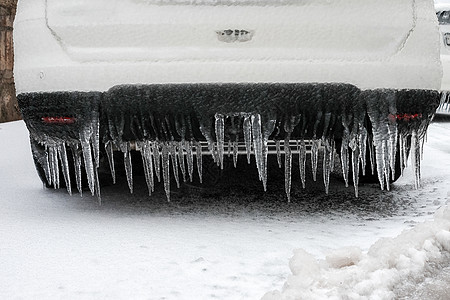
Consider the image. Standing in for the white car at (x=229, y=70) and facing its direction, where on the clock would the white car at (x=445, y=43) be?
the white car at (x=445, y=43) is roughly at 1 o'clock from the white car at (x=229, y=70).

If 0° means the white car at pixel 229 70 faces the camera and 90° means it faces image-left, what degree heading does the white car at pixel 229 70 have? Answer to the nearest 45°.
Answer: approximately 180°
